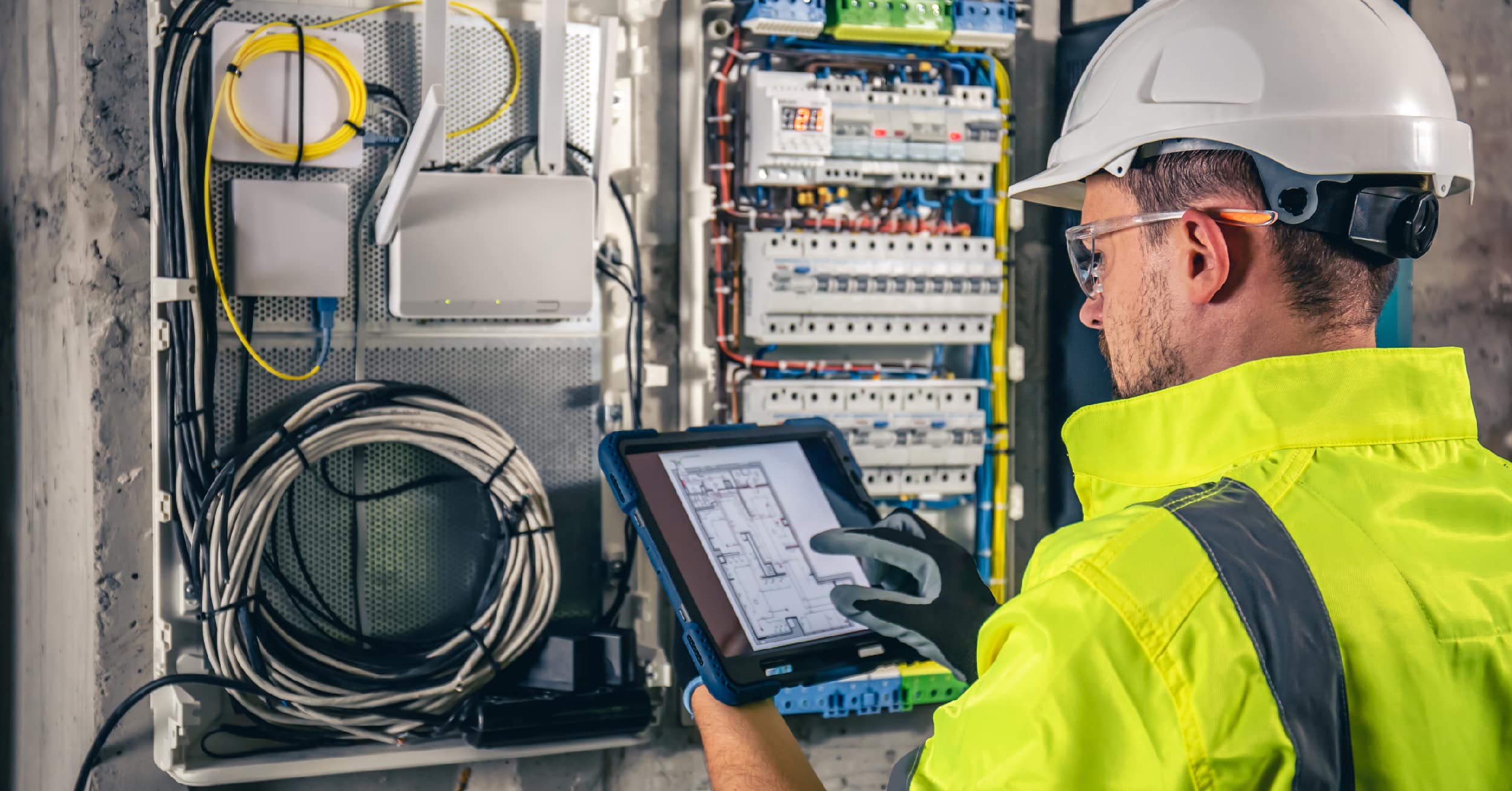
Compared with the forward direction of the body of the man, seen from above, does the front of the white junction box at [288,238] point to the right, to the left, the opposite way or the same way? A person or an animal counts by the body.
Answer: the opposite way

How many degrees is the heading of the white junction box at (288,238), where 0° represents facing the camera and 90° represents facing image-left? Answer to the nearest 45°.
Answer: approximately 0°

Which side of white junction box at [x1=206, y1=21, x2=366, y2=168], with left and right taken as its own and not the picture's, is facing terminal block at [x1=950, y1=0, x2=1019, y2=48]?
left

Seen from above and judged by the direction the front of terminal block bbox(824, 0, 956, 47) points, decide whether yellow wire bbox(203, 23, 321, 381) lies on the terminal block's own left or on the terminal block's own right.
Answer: on the terminal block's own right

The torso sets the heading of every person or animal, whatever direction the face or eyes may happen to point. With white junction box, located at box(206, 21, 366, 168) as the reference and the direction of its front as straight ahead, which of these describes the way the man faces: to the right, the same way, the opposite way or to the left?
the opposite way
